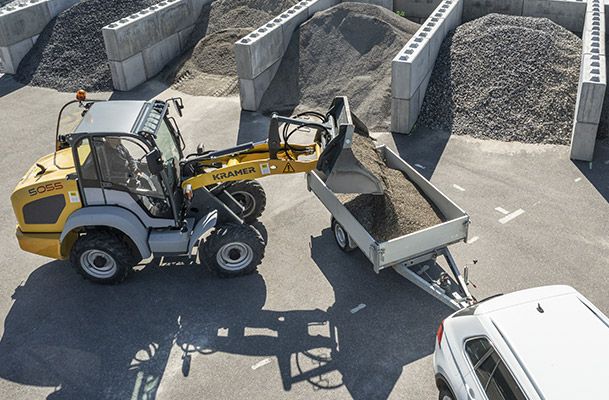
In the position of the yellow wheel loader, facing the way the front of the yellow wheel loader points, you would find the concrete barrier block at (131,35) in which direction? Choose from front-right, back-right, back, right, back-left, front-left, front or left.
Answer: left

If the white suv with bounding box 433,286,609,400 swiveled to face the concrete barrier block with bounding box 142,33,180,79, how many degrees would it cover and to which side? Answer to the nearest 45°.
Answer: approximately 180°

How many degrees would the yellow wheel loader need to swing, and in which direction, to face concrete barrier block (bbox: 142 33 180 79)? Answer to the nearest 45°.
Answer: approximately 90° to its left

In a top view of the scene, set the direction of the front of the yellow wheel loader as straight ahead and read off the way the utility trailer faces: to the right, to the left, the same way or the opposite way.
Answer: to the right

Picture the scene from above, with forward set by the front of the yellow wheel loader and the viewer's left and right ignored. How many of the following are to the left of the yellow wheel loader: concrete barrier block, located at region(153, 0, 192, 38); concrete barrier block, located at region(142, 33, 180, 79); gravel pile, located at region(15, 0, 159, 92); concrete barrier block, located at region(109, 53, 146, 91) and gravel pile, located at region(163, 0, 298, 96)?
5

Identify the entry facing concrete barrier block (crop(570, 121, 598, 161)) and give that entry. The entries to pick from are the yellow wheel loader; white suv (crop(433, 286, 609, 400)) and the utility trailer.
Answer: the yellow wheel loader

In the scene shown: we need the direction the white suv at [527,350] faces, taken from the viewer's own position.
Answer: facing the viewer and to the right of the viewer

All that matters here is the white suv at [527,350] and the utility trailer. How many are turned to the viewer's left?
0

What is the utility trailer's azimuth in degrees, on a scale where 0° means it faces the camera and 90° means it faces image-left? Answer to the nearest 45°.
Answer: approximately 315°

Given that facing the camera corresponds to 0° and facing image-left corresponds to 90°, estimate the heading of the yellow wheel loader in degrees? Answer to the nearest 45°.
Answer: approximately 270°

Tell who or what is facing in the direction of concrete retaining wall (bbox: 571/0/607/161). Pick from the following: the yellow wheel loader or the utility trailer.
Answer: the yellow wheel loader

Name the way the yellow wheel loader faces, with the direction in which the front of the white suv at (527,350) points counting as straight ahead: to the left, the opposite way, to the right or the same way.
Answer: to the left

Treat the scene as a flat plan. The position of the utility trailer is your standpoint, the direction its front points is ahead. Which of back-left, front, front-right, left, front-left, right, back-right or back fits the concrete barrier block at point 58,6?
back

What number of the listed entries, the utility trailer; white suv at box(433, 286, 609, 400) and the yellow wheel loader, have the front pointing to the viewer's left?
0

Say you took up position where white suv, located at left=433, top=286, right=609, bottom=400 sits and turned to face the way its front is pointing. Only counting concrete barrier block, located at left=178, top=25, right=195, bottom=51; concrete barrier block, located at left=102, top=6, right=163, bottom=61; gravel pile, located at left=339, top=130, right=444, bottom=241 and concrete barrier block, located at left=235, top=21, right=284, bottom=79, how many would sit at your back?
4

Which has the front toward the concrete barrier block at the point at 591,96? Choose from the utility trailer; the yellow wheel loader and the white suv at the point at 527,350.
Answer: the yellow wheel loader

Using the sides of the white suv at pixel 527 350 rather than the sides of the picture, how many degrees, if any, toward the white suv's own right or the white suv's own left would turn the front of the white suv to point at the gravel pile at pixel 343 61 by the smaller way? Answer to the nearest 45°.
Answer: approximately 180°

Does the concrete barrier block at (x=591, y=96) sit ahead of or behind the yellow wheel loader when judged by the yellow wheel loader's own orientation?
ahead

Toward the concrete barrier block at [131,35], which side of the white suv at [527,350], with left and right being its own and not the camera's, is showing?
back

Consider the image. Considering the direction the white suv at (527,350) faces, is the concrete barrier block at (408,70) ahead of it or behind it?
behind

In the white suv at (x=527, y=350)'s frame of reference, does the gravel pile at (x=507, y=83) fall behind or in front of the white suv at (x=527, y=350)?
behind
